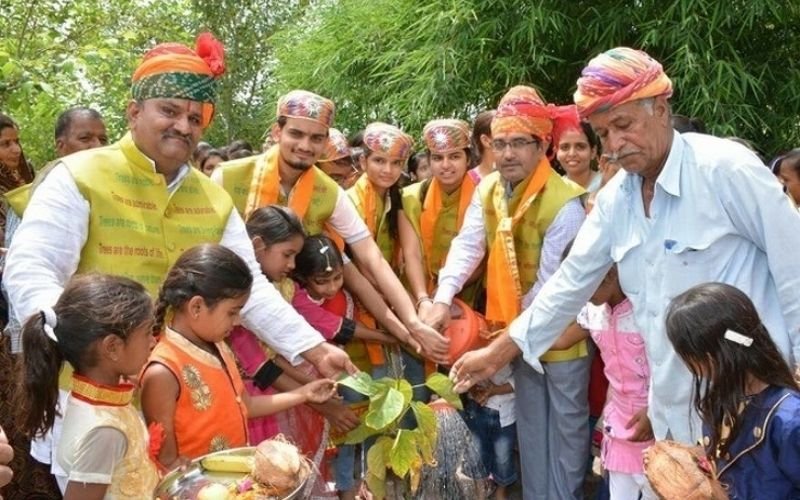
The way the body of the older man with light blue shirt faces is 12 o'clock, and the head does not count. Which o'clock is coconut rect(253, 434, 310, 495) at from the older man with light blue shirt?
The coconut is roughly at 12 o'clock from the older man with light blue shirt.

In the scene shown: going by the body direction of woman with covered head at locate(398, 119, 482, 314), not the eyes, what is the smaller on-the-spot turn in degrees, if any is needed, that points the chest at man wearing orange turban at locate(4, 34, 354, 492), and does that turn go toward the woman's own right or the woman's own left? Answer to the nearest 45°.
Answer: approximately 45° to the woman's own right

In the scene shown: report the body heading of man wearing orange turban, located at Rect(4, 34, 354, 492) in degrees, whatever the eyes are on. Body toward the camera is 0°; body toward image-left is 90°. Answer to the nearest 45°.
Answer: approximately 315°

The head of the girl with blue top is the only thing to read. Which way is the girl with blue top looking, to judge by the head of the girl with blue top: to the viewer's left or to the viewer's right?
to the viewer's left

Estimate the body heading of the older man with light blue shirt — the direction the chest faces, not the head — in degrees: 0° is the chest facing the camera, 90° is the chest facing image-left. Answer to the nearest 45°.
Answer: approximately 45°

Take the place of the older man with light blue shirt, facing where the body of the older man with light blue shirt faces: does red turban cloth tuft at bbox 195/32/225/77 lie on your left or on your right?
on your right

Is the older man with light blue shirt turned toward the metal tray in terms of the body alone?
yes
